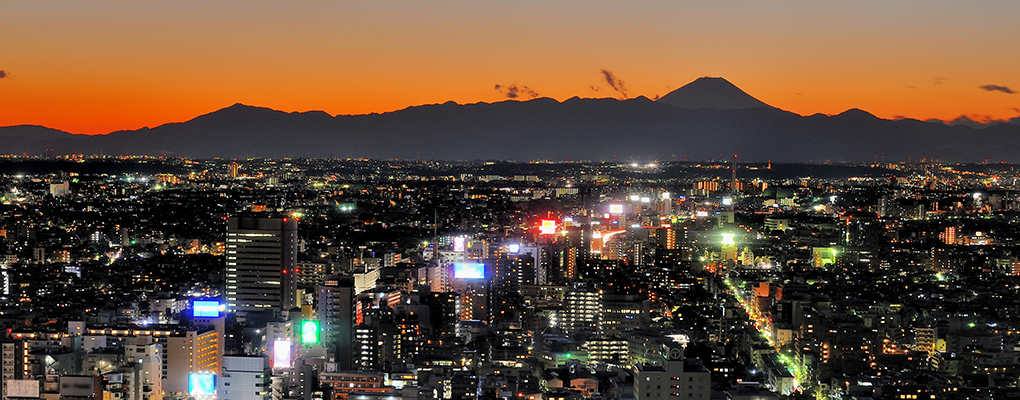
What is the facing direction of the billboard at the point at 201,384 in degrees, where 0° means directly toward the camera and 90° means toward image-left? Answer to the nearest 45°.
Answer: approximately 0°

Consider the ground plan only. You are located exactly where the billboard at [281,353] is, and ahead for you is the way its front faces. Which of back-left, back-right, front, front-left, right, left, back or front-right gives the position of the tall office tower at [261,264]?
back

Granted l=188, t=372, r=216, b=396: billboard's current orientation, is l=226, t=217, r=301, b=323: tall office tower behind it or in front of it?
behind

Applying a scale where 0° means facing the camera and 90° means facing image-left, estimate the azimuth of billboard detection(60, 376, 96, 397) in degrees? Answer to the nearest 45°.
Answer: approximately 0°
